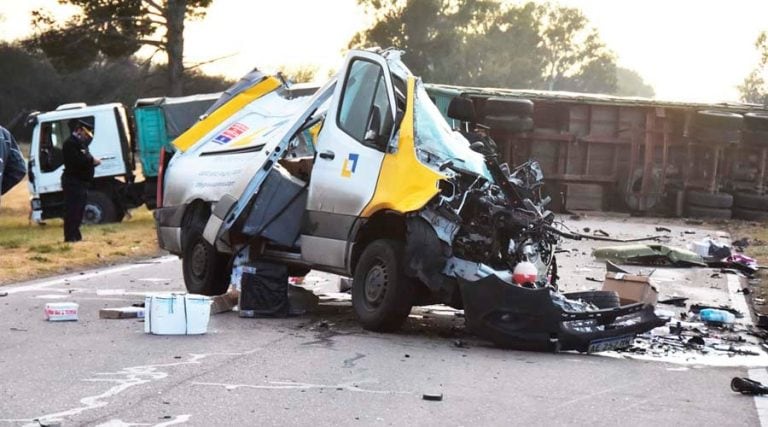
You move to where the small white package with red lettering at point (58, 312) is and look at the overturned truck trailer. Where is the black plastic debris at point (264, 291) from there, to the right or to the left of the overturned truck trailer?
right

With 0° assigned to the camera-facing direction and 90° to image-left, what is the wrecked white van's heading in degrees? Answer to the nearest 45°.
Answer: approximately 315°

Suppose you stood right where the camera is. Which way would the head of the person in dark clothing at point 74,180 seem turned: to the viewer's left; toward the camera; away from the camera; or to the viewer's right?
to the viewer's right

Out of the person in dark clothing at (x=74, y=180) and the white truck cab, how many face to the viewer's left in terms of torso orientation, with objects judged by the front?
1

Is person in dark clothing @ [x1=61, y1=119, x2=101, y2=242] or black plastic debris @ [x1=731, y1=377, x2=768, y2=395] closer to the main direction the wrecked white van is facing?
the black plastic debris

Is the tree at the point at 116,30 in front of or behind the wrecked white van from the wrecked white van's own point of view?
behind

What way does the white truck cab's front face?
to the viewer's left

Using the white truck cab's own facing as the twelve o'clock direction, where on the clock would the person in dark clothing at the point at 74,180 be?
The person in dark clothing is roughly at 9 o'clock from the white truck cab.

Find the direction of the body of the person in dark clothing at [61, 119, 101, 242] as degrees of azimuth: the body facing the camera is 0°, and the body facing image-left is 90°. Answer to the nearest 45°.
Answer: approximately 270°
